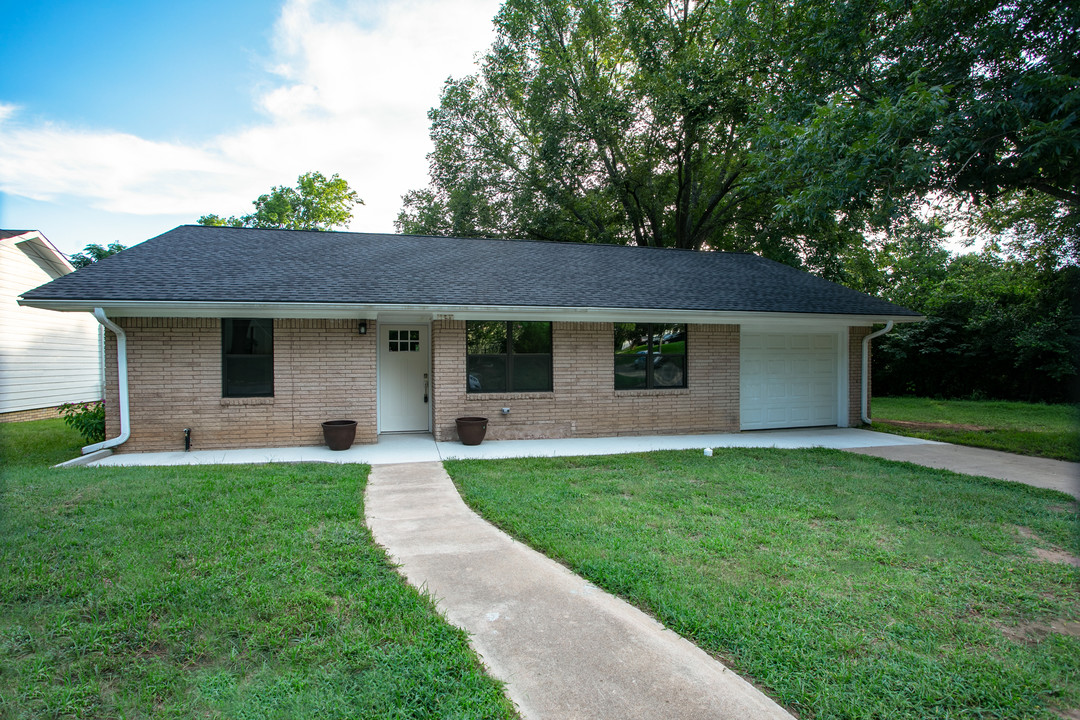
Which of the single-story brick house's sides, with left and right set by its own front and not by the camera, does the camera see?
front

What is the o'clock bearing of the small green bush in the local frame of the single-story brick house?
The small green bush is roughly at 3 o'clock from the single-story brick house.

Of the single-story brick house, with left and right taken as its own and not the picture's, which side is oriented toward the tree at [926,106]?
left

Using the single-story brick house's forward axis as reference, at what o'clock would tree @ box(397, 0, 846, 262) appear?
The tree is roughly at 7 o'clock from the single-story brick house.

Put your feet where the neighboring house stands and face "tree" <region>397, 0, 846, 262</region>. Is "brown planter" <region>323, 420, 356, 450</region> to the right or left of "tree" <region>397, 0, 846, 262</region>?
right

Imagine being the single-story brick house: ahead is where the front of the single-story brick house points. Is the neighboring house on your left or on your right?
on your right

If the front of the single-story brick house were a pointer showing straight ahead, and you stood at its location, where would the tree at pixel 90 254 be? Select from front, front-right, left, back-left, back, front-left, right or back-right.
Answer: back-right

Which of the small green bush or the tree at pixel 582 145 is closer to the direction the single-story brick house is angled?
the small green bush

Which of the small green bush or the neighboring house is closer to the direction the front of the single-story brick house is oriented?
the small green bush

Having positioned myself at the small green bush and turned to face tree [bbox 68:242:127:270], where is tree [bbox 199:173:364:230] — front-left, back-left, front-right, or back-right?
front-right
